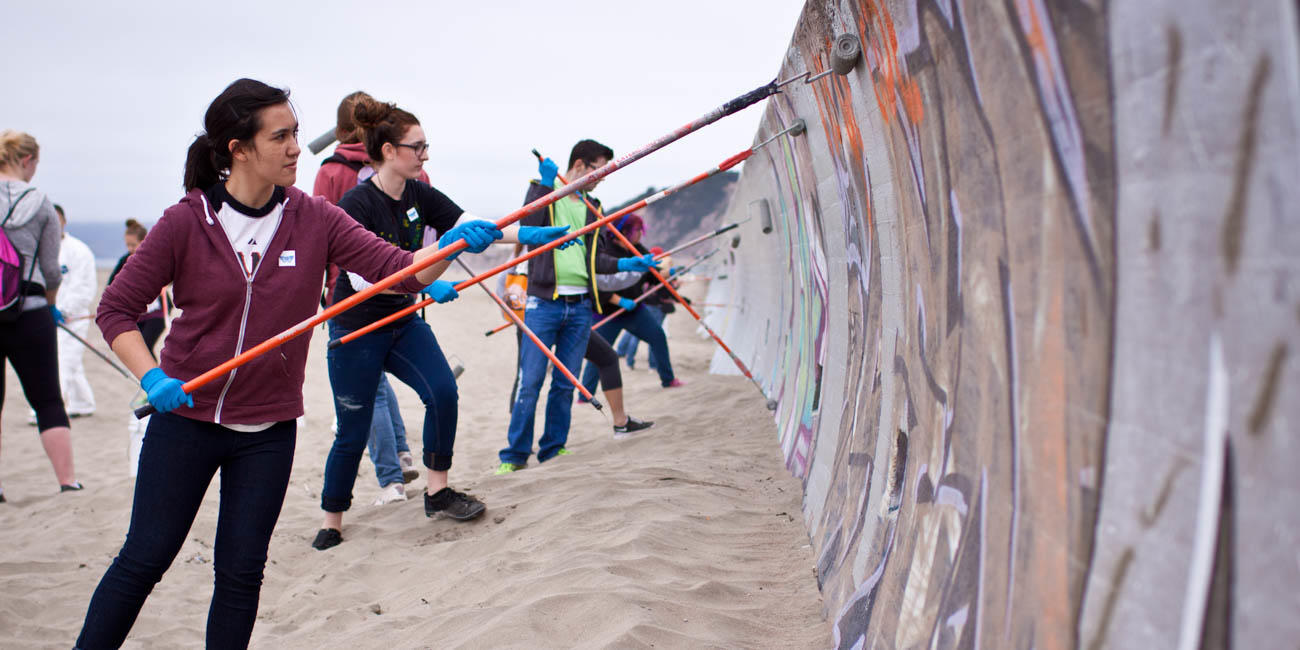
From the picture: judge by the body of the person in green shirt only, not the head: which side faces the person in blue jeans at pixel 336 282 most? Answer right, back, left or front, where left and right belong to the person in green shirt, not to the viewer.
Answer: right

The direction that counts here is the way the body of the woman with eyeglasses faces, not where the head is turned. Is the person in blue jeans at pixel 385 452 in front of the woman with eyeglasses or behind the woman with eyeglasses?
behind

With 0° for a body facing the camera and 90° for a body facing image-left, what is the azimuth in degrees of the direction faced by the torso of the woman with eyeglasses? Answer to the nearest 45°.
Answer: approximately 315°

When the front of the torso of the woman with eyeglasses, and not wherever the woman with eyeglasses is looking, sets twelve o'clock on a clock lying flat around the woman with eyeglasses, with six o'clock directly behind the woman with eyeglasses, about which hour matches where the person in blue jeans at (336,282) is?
The person in blue jeans is roughly at 7 o'clock from the woman with eyeglasses.

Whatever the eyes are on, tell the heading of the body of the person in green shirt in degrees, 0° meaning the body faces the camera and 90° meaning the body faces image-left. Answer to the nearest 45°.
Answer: approximately 315°

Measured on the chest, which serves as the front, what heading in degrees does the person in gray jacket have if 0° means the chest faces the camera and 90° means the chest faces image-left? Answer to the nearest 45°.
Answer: approximately 225°

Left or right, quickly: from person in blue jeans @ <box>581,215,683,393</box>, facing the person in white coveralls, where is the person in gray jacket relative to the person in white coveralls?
left
